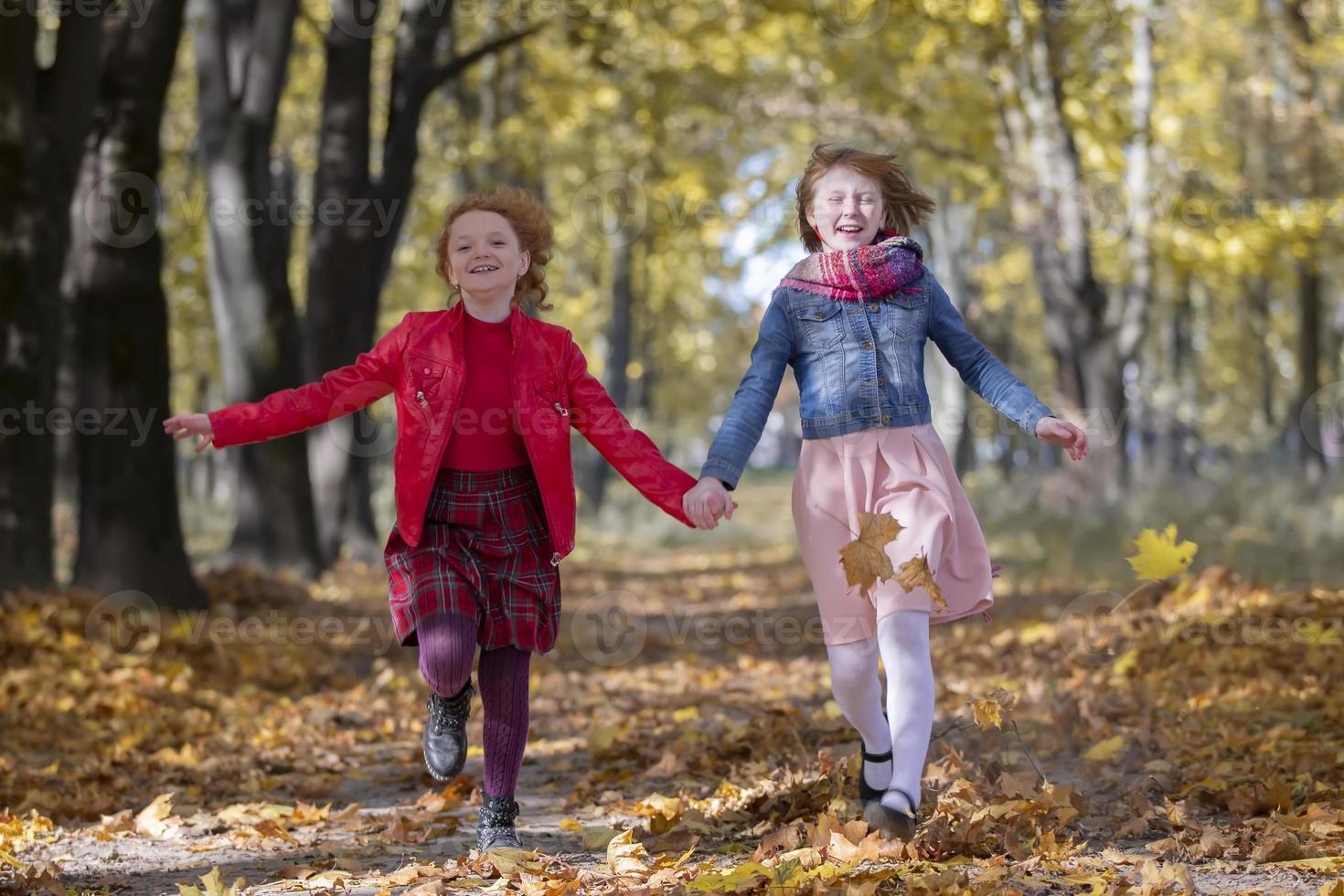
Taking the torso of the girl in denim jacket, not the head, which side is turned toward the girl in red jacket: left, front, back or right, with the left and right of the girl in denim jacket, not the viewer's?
right

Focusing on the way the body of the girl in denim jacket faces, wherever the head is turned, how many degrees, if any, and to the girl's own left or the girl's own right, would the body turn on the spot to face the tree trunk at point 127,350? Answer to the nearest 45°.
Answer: approximately 135° to the girl's own right

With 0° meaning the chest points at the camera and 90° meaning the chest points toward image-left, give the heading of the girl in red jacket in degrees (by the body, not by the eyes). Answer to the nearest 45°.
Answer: approximately 0°

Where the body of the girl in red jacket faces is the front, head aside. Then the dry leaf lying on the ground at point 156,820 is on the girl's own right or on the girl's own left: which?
on the girl's own right

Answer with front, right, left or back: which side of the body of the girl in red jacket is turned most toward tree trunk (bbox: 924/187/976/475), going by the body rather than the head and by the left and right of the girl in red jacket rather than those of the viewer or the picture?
back

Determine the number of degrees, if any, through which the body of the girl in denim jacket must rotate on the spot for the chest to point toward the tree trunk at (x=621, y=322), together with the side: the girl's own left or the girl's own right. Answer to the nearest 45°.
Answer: approximately 180°

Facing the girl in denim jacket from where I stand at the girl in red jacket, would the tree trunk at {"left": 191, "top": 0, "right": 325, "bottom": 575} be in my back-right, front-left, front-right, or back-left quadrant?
back-left

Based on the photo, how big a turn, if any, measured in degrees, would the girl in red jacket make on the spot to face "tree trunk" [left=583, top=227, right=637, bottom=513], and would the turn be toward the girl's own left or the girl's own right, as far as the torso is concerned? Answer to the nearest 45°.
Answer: approximately 180°

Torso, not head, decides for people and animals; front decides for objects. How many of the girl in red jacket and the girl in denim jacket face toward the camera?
2
